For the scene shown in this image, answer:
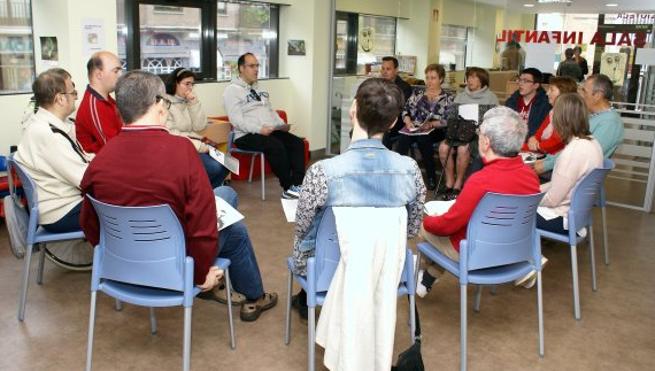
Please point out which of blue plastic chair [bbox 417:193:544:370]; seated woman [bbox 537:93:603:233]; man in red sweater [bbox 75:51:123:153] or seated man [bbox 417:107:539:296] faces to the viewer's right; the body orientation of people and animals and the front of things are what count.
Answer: the man in red sweater

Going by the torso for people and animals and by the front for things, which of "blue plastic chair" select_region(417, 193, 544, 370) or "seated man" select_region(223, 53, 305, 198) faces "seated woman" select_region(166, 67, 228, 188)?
the blue plastic chair

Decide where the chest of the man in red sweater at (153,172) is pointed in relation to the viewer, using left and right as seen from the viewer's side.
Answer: facing away from the viewer and to the right of the viewer

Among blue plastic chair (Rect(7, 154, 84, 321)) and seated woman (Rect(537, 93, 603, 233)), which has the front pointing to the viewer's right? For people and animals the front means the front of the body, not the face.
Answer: the blue plastic chair

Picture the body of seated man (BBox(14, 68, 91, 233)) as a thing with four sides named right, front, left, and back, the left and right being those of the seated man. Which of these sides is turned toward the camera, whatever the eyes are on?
right

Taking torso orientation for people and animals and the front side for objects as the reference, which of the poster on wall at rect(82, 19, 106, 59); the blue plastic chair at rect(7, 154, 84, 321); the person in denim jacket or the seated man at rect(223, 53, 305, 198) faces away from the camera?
the person in denim jacket

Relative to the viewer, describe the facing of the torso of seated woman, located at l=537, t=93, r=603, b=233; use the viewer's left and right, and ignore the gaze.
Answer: facing away from the viewer and to the left of the viewer

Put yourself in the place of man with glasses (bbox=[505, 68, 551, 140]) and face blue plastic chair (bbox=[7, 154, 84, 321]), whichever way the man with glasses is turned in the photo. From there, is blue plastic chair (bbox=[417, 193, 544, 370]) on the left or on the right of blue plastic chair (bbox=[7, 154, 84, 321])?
left

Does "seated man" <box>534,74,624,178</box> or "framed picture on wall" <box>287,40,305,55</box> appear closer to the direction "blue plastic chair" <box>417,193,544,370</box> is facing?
the framed picture on wall

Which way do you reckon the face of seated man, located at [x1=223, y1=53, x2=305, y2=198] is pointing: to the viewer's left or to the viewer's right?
to the viewer's right

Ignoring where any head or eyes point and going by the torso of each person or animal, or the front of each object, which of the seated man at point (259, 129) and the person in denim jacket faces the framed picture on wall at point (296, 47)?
the person in denim jacket

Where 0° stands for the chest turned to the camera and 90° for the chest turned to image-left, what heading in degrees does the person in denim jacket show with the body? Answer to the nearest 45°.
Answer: approximately 180°

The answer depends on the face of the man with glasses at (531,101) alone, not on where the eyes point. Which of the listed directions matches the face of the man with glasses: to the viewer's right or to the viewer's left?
to the viewer's left

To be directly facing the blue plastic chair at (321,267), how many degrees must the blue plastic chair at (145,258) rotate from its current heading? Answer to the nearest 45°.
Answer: approximately 45° to its right

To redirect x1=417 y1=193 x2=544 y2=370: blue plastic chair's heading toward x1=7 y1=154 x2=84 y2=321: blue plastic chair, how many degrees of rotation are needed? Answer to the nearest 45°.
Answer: approximately 45° to its left

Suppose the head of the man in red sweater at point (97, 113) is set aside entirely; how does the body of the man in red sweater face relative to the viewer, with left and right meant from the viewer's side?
facing to the right of the viewer

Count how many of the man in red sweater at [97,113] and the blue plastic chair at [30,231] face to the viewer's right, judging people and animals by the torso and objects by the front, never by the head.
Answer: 2
